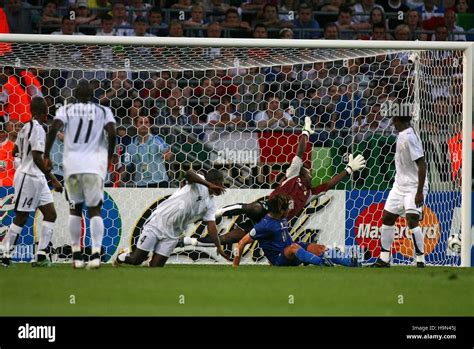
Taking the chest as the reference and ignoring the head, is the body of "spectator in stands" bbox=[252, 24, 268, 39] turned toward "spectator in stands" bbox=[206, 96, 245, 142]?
yes

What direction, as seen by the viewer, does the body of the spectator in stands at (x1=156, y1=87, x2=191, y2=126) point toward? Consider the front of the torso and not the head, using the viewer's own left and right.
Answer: facing the viewer

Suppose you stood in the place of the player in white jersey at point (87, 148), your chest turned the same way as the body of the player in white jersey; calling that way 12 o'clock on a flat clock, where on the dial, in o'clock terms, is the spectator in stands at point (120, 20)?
The spectator in stands is roughly at 12 o'clock from the player in white jersey.

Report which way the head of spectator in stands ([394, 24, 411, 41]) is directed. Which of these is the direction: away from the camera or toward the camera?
toward the camera

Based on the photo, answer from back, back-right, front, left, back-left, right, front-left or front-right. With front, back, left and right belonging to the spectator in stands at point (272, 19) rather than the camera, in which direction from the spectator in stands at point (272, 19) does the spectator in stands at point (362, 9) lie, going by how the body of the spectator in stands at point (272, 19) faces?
back-left

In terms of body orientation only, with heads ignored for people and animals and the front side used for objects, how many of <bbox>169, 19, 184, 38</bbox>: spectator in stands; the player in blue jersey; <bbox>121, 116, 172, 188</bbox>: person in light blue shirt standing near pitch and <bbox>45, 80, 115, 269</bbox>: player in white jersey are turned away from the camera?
1

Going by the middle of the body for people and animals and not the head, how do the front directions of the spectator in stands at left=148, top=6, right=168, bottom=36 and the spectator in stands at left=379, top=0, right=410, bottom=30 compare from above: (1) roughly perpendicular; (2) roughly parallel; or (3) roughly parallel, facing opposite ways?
roughly parallel

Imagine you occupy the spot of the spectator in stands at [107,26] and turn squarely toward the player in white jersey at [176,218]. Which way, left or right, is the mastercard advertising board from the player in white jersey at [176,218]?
left

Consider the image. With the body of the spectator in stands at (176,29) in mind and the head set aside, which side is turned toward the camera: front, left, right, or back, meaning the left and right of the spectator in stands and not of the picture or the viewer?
front

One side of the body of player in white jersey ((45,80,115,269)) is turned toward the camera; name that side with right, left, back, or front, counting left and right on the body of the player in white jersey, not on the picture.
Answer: back

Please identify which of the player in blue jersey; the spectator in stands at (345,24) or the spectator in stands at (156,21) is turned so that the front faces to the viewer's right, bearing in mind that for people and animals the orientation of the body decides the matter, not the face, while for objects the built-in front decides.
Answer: the player in blue jersey

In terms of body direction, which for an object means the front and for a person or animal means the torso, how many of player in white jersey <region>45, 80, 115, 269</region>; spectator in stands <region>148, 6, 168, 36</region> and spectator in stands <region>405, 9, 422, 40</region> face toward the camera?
2

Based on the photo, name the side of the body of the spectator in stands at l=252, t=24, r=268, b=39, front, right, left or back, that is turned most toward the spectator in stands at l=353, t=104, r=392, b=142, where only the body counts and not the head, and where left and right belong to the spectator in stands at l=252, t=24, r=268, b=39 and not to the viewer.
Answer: front

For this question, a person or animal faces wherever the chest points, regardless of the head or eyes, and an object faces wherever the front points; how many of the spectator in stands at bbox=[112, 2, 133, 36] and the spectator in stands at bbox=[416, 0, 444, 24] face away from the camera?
0

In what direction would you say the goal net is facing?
toward the camera
